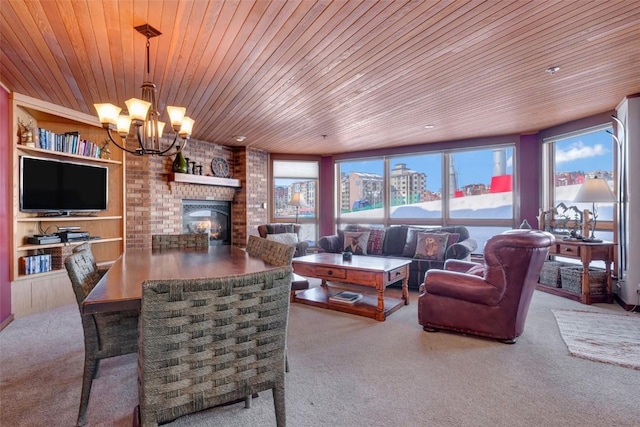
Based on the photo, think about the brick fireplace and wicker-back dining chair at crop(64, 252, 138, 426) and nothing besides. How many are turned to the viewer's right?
1

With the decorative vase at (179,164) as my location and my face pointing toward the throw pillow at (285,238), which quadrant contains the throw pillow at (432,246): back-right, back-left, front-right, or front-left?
front-right

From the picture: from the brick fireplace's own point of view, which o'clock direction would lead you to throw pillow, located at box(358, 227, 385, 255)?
The throw pillow is roughly at 10 o'clock from the brick fireplace.

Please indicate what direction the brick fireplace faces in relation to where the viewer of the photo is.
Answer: facing the viewer

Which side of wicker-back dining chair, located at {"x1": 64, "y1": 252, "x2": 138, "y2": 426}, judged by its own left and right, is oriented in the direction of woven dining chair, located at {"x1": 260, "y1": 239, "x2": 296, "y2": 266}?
front

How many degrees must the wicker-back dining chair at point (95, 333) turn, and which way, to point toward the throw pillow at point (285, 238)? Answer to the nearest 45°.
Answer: approximately 45° to its left

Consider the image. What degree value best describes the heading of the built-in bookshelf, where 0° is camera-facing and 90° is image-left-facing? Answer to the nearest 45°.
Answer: approximately 315°

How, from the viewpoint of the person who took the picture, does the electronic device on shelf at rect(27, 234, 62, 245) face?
facing the viewer and to the right of the viewer

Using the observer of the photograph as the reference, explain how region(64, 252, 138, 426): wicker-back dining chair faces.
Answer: facing to the right of the viewer

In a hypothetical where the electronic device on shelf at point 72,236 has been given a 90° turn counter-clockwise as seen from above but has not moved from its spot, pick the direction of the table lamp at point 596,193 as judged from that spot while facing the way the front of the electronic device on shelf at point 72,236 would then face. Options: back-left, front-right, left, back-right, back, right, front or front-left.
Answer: right

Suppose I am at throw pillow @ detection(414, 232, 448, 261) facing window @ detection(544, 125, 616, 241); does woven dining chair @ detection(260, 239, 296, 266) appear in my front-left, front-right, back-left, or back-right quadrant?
back-right

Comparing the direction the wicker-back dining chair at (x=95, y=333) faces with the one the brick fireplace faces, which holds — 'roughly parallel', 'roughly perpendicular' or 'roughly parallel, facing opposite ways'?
roughly perpendicular

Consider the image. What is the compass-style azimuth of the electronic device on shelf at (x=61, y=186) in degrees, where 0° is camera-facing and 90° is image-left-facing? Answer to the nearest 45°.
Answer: approximately 315°

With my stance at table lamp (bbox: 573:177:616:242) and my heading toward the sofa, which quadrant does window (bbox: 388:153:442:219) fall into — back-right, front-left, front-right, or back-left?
front-right
